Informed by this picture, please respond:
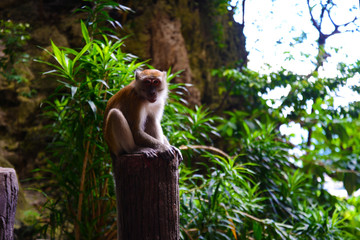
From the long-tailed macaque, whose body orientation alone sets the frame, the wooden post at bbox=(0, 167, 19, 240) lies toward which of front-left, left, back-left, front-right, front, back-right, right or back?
right

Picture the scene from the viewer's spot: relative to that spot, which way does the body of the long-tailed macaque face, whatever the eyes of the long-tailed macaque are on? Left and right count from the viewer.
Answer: facing the viewer and to the right of the viewer

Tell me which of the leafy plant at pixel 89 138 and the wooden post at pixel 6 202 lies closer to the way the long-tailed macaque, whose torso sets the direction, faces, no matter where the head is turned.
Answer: the wooden post

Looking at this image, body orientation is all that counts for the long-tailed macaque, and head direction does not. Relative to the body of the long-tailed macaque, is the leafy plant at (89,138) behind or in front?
behind
